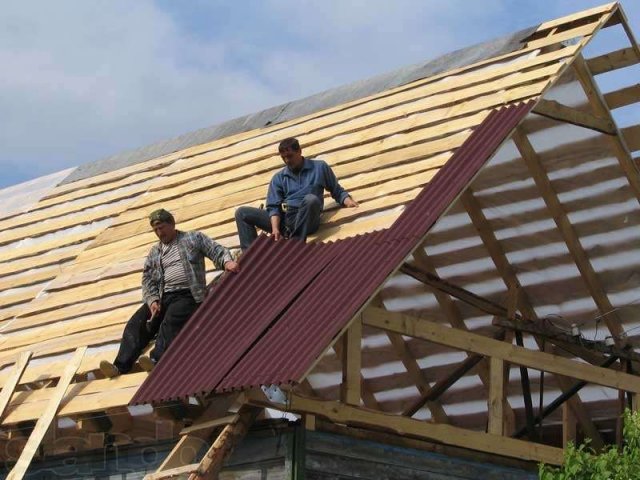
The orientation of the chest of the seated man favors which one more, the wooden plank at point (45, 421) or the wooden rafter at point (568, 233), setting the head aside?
the wooden plank

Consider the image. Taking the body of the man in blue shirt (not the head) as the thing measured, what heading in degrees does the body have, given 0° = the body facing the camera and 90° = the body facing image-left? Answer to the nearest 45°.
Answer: approximately 45°

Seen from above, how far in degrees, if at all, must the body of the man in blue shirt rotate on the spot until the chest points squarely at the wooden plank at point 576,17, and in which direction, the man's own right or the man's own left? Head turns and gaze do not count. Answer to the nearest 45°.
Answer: approximately 135° to the man's own left

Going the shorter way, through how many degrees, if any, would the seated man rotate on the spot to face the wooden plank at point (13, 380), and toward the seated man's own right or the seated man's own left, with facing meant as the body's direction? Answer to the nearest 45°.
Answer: approximately 45° to the seated man's own right
